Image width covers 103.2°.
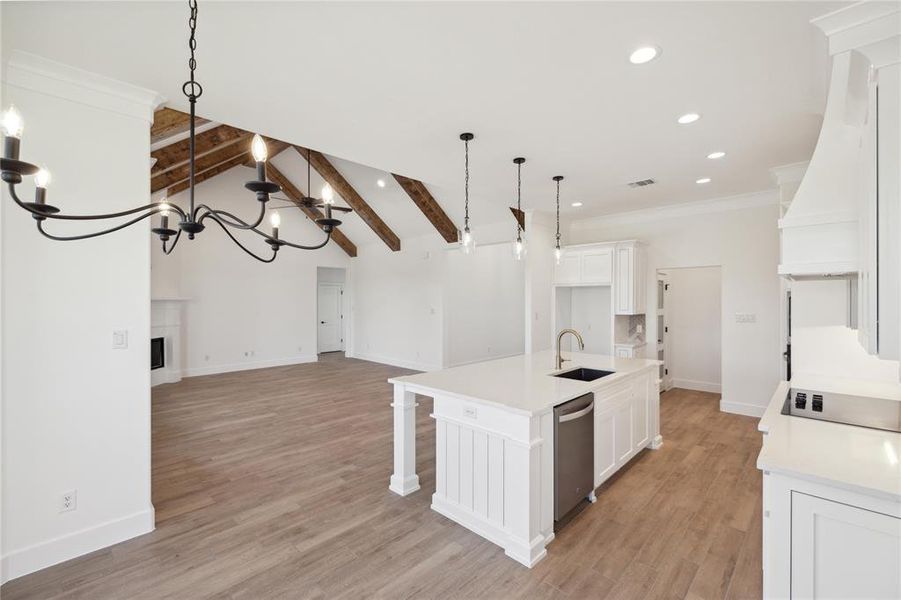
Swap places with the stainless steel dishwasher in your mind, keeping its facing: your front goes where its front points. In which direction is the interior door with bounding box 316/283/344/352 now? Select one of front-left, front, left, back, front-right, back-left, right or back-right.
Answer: back

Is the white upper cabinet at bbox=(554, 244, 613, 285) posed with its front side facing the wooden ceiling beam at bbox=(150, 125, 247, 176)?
no

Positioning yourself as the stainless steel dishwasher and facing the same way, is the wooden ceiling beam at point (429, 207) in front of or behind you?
behind

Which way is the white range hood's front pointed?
to the viewer's left

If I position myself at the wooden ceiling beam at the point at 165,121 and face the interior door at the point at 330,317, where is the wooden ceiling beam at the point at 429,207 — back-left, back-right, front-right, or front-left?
front-right

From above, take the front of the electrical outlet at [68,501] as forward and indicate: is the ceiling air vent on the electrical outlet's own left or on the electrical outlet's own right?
on the electrical outlet's own left

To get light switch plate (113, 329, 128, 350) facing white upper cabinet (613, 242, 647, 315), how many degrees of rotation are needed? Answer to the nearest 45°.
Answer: approximately 90° to its left

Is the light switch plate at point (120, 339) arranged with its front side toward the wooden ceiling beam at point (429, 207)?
no

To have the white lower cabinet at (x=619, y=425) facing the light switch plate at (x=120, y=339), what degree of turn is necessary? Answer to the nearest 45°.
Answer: approximately 90° to its right

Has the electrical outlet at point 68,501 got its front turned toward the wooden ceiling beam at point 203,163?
no

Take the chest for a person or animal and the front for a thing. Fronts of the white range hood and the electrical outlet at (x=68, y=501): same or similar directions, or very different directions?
very different directions

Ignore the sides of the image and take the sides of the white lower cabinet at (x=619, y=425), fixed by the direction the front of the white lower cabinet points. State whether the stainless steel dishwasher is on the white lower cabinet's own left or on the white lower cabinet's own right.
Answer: on the white lower cabinet's own right

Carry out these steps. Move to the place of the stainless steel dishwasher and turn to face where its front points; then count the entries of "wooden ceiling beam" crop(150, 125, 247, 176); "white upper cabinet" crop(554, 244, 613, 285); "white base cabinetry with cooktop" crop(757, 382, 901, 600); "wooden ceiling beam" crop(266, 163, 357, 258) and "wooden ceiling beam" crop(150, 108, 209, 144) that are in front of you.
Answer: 1

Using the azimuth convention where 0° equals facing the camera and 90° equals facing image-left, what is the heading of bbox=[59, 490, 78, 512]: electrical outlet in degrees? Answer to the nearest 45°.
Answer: approximately 0°
